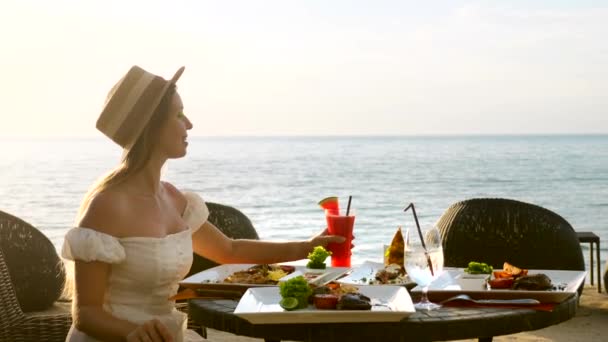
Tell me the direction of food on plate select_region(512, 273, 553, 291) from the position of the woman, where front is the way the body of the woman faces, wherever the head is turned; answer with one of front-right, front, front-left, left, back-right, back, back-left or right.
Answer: front-left

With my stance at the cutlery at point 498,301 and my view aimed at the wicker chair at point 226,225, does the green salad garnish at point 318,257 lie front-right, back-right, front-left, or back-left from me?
front-left

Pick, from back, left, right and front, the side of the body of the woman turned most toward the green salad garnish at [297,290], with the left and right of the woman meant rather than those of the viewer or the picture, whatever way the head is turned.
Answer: front

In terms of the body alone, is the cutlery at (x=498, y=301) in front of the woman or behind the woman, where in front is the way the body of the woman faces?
in front

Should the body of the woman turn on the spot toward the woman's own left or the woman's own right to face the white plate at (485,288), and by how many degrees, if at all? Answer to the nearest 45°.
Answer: approximately 45° to the woman's own left

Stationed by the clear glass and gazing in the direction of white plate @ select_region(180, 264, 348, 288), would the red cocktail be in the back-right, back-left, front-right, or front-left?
front-right

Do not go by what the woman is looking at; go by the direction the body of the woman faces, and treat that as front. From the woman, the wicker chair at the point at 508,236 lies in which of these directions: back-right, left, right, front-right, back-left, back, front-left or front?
left

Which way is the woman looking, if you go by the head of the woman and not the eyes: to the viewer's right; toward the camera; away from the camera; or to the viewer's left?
to the viewer's right

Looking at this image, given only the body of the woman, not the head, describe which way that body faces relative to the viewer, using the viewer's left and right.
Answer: facing the viewer and to the right of the viewer

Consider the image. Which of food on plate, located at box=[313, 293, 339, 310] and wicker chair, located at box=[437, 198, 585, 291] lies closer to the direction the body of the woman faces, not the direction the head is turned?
the food on plate

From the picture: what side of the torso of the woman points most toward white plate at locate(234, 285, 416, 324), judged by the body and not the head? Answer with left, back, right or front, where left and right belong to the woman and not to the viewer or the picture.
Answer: front

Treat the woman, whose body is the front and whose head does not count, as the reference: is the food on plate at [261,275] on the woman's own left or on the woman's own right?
on the woman's own left
